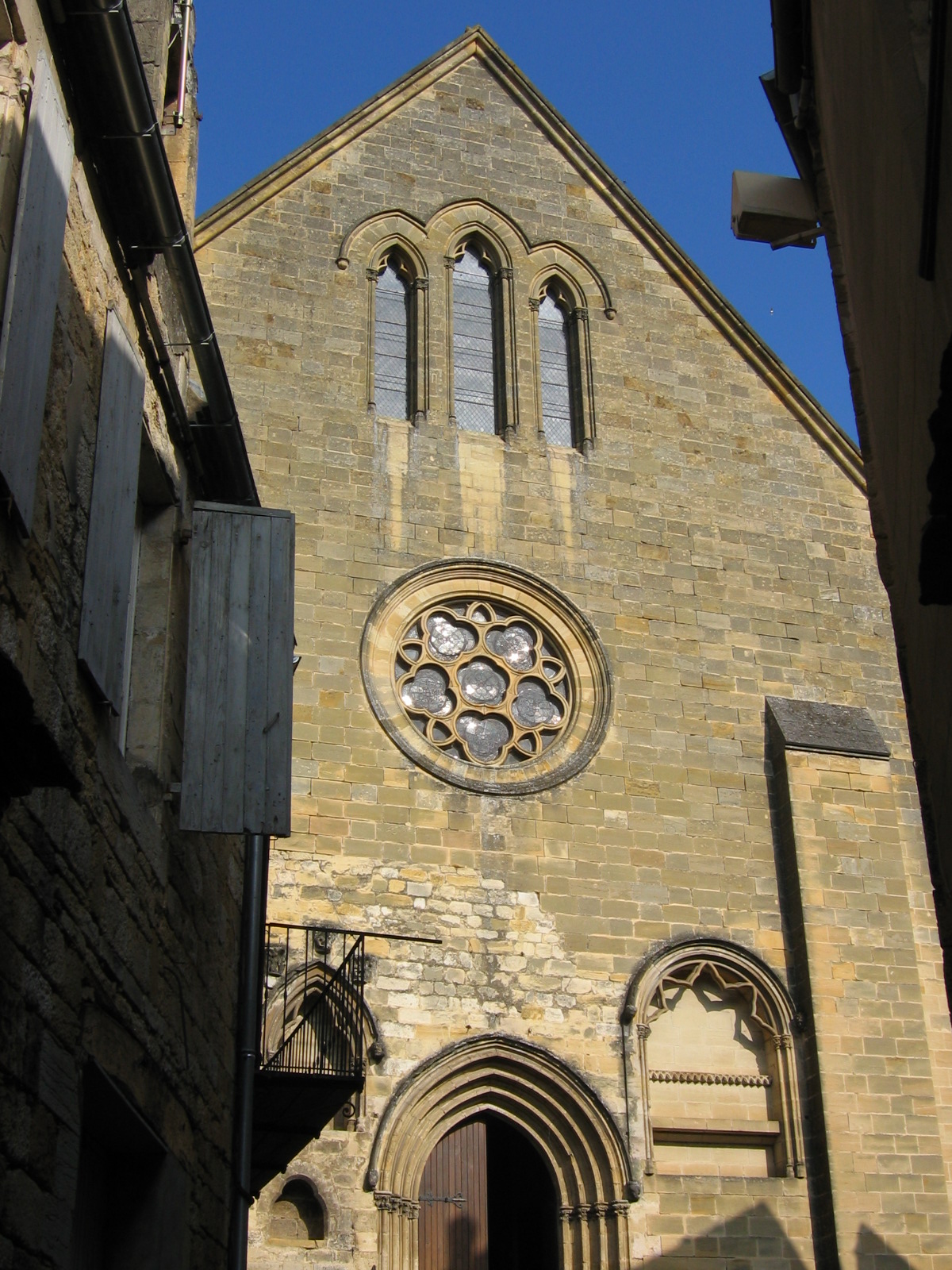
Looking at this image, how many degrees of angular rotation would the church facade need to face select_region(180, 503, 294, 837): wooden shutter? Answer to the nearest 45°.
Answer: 0° — it already faces it

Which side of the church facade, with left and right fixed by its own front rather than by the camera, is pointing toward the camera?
front

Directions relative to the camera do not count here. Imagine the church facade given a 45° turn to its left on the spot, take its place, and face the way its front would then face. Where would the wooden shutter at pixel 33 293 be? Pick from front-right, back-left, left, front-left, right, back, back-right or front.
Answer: front-right

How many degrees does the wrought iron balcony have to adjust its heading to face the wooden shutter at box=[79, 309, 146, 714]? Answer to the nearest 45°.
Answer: approximately 90° to its right

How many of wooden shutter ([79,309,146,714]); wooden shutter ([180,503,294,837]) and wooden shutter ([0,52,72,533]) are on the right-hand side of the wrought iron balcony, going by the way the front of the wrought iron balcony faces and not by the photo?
3

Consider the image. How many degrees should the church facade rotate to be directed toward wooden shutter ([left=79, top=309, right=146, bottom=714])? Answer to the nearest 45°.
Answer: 0° — it already faces it

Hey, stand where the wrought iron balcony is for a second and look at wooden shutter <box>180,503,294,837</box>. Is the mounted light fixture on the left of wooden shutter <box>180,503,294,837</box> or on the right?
left

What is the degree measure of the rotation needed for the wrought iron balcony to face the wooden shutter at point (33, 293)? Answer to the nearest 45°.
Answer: approximately 90° to its right
